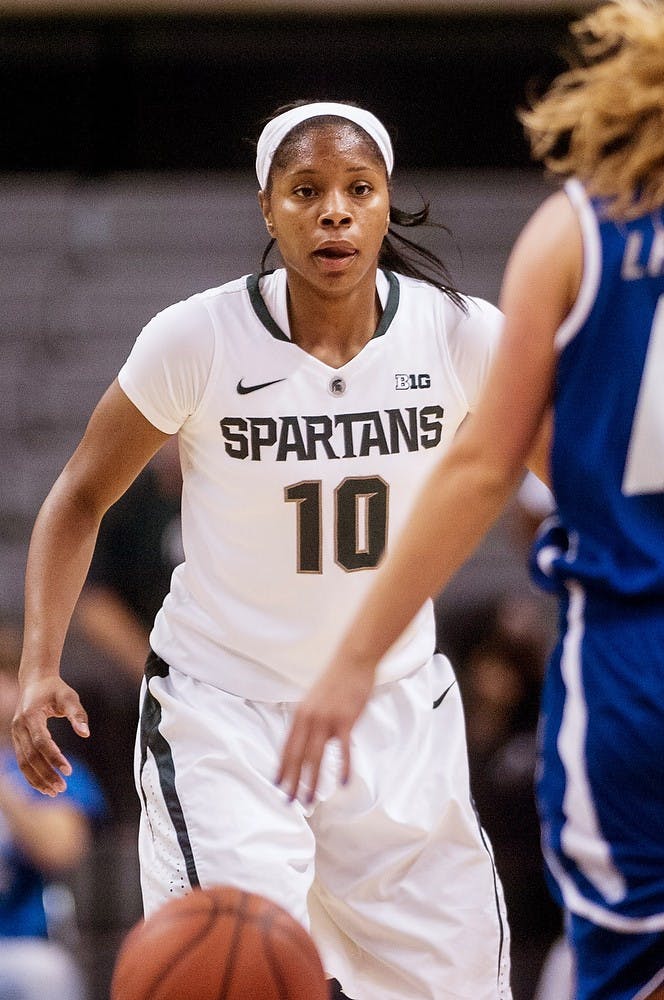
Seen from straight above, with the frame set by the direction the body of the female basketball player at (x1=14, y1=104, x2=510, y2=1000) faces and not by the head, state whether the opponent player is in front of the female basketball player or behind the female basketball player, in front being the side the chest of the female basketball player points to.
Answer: in front

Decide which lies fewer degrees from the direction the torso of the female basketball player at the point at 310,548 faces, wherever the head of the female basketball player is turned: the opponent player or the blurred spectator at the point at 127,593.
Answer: the opponent player

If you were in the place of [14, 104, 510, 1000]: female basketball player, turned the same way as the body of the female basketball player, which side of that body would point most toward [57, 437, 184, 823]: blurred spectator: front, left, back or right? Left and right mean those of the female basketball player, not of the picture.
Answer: back

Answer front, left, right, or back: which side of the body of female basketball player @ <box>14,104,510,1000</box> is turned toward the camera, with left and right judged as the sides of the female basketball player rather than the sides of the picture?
front

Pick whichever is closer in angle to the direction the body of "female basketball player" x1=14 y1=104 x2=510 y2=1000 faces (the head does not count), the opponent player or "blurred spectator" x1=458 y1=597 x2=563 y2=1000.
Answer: the opponent player

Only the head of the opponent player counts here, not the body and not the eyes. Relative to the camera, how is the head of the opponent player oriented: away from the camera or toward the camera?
away from the camera

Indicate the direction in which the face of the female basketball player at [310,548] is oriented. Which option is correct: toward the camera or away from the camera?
toward the camera

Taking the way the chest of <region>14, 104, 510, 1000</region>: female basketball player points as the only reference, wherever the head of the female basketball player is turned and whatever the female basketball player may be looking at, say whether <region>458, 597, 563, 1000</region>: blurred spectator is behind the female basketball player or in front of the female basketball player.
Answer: behind
